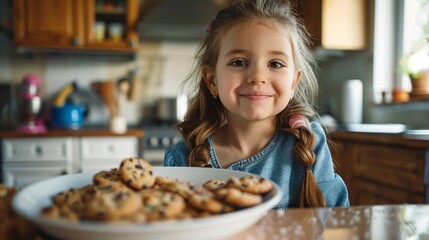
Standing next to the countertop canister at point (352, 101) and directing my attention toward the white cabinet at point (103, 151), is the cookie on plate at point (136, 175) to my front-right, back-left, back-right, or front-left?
front-left

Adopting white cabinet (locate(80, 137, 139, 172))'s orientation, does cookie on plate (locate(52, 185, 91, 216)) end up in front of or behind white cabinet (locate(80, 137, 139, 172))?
in front

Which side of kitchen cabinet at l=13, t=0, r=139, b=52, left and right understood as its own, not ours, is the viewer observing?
front

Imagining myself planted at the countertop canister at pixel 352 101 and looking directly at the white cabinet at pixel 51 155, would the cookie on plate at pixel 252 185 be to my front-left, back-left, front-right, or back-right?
front-left

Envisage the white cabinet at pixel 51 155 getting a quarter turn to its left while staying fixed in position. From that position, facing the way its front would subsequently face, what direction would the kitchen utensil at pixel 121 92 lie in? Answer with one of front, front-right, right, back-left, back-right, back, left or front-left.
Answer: front-left

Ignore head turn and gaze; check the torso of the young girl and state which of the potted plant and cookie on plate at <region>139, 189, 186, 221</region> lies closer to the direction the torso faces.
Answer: the cookie on plate

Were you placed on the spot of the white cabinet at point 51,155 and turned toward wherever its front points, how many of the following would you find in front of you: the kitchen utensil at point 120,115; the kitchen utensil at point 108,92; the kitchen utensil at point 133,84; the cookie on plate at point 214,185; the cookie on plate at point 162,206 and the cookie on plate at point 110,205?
3

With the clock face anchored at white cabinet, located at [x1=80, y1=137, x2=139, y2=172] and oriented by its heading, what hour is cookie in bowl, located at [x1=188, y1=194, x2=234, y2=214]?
The cookie in bowl is roughly at 12 o'clock from the white cabinet.

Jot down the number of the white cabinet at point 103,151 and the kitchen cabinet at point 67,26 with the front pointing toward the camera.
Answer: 2

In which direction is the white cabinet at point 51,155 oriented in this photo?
toward the camera

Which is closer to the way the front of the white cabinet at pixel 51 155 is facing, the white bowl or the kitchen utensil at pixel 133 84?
the white bowl
